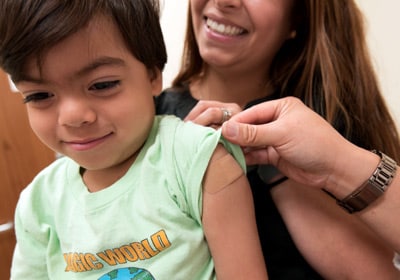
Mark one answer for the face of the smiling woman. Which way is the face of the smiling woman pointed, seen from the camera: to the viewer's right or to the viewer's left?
to the viewer's left

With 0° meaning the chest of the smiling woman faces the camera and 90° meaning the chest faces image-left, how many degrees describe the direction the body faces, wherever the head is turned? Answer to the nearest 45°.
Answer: approximately 45°

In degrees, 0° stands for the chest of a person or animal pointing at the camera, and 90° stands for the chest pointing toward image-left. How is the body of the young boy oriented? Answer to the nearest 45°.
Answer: approximately 45°

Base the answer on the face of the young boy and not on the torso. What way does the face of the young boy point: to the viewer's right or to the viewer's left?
to the viewer's left
